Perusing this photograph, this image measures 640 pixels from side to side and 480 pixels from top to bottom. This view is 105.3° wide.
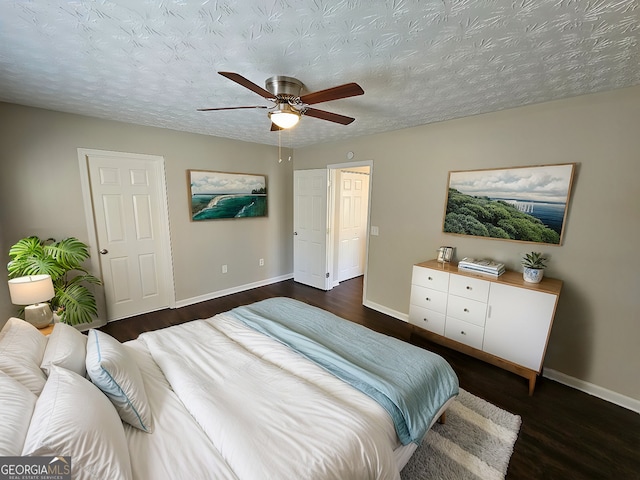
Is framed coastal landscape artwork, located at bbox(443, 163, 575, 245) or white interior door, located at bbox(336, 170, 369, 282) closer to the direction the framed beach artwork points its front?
the framed coastal landscape artwork

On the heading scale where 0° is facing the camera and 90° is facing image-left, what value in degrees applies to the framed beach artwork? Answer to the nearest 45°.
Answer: approximately 315°

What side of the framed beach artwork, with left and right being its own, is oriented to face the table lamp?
right

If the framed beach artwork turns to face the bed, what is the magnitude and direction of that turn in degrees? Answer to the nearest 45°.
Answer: approximately 45° to its right

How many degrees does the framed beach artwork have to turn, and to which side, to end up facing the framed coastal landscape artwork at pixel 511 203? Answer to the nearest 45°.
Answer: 0° — it already faces it

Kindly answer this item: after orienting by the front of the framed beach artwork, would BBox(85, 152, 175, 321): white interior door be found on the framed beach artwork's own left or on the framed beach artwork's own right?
on the framed beach artwork's own right

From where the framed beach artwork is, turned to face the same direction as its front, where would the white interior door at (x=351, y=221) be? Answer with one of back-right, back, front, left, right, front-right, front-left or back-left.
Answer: front-left

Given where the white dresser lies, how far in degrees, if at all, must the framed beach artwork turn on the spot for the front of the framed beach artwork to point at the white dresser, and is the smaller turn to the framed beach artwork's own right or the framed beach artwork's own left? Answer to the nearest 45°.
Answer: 0° — it already faces it

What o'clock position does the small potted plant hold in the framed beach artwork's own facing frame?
The small potted plant is roughly at 12 o'clock from the framed beach artwork.
